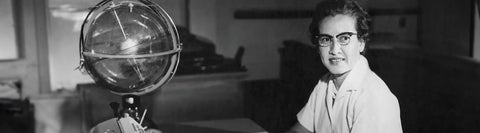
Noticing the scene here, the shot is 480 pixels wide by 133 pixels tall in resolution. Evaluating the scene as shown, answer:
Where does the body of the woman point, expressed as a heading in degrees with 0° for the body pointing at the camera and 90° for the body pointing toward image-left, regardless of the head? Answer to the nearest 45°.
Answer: approximately 45°

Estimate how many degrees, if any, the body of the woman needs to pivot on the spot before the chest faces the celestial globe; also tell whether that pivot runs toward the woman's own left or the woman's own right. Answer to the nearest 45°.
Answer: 0° — they already face it
